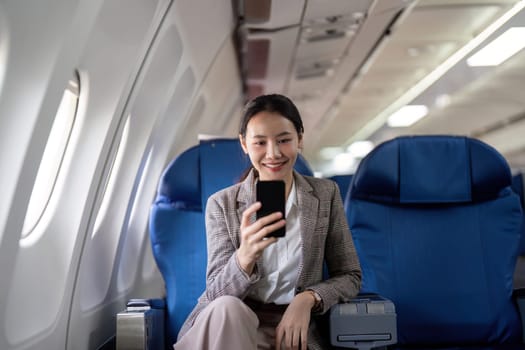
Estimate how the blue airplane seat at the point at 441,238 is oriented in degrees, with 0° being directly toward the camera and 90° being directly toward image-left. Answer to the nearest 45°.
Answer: approximately 0°

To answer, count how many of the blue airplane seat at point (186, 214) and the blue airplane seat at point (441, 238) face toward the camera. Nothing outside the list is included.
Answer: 2

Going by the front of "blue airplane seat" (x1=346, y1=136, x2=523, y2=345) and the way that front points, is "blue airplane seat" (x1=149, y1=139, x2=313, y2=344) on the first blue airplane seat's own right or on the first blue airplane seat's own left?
on the first blue airplane seat's own right

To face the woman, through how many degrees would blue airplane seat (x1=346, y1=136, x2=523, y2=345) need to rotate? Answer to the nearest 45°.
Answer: approximately 45° to its right

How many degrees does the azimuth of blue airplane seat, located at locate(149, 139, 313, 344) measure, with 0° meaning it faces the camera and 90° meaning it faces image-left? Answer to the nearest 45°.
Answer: approximately 0°

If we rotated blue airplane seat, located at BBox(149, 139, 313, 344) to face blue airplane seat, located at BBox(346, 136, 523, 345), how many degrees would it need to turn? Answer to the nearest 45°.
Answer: approximately 90° to its left
